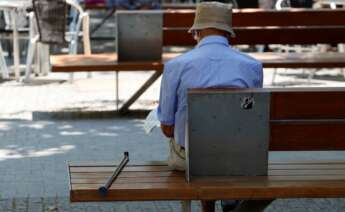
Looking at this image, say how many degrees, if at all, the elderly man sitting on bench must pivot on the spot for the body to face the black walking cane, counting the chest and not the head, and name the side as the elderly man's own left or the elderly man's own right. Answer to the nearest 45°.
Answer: approximately 135° to the elderly man's own left

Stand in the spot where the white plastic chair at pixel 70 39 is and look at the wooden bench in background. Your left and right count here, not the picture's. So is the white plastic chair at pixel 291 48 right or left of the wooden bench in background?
left

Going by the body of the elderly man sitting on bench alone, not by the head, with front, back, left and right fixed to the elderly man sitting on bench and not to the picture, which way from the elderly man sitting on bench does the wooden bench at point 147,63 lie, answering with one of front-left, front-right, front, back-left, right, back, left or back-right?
front

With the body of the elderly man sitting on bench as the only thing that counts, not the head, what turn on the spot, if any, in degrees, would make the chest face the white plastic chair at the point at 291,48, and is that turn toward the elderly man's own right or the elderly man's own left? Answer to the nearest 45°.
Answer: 0° — they already face it

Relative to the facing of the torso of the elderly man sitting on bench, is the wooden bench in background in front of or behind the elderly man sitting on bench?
in front

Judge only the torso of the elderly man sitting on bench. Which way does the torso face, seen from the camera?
away from the camera
